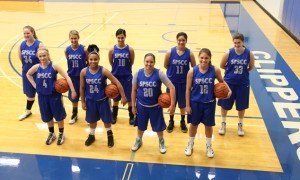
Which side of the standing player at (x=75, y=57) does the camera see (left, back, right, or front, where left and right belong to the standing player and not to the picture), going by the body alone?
front

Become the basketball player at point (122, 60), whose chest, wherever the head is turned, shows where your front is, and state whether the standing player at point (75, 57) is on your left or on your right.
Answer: on your right

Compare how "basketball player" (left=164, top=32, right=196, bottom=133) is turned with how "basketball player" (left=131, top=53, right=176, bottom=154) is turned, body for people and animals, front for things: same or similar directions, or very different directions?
same or similar directions

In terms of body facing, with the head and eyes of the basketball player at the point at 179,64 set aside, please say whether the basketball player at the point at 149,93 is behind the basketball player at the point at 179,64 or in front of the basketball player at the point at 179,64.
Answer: in front

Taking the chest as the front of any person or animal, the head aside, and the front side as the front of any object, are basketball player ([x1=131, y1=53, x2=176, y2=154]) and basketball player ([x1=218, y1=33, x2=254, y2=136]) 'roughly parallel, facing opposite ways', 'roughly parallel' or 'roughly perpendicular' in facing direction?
roughly parallel

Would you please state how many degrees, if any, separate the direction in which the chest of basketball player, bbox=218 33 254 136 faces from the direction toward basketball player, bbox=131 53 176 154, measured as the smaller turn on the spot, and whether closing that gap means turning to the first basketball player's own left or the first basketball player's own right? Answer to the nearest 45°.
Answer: approximately 45° to the first basketball player's own right

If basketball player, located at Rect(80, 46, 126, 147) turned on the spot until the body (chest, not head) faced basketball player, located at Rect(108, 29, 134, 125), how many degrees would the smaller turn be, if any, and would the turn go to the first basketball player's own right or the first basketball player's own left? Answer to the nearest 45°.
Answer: approximately 135° to the first basketball player's own left

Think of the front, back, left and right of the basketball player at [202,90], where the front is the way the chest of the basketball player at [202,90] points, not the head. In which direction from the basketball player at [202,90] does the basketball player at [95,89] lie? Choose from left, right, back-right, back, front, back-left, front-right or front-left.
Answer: right

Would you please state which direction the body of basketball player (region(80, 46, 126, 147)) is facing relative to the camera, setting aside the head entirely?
toward the camera

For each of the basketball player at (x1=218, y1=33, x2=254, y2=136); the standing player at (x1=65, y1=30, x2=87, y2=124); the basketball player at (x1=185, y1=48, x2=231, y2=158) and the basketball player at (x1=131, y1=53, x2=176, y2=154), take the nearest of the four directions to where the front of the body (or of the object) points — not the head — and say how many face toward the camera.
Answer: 4

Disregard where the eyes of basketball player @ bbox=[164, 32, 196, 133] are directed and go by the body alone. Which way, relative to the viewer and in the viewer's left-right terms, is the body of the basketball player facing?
facing the viewer

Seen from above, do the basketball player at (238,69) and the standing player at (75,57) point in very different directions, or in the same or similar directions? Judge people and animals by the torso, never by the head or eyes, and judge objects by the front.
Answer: same or similar directions

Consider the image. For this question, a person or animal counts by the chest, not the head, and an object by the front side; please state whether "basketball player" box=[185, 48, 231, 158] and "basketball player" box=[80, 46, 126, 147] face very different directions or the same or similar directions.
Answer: same or similar directions

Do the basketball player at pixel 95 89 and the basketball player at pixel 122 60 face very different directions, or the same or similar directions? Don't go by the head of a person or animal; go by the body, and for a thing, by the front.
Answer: same or similar directions

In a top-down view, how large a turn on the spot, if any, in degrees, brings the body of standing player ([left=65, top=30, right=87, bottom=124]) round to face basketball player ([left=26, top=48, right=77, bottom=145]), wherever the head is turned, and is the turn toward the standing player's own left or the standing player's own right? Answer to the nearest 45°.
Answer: approximately 45° to the standing player's own right
